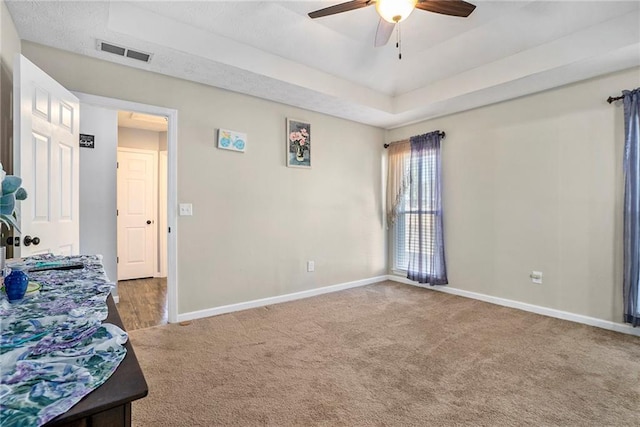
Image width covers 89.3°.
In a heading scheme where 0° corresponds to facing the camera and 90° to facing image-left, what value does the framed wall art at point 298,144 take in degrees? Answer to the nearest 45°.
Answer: approximately 315°

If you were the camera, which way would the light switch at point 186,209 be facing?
facing the viewer

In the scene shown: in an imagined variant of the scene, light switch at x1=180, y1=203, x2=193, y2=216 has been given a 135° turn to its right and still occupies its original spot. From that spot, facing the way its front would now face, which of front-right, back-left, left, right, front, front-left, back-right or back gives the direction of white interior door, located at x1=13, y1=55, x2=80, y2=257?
left

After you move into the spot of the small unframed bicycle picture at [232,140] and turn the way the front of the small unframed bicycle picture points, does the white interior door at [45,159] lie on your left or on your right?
on your right

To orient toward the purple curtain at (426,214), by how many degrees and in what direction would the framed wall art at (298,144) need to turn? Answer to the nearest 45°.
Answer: approximately 45° to its left

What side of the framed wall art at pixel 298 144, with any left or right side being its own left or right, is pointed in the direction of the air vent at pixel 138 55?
right

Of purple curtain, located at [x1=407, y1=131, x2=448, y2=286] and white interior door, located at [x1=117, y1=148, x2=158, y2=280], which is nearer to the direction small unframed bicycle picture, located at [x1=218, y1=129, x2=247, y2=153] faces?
the purple curtain

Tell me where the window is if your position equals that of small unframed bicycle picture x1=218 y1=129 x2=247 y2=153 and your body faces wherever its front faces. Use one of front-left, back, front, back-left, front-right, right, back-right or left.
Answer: front-left

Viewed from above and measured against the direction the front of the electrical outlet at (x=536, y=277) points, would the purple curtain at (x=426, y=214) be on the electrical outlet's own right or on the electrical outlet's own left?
on the electrical outlet's own right

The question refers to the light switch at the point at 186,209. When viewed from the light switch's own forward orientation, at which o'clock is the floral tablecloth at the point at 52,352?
The floral tablecloth is roughly at 12 o'clock from the light switch.

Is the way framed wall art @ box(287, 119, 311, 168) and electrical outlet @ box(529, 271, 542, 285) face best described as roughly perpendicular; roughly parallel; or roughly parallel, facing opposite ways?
roughly perpendicular

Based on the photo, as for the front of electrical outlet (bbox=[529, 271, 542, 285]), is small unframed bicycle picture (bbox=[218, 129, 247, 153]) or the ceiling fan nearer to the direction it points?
the ceiling fan

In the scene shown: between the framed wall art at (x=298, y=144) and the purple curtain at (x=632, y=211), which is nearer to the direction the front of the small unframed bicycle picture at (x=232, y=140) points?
the purple curtain

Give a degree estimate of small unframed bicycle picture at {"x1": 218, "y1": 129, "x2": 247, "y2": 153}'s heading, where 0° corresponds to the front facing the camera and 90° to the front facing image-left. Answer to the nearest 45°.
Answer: approximately 315°

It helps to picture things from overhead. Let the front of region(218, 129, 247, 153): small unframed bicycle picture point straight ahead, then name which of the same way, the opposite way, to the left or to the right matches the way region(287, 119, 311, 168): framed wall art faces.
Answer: the same way
